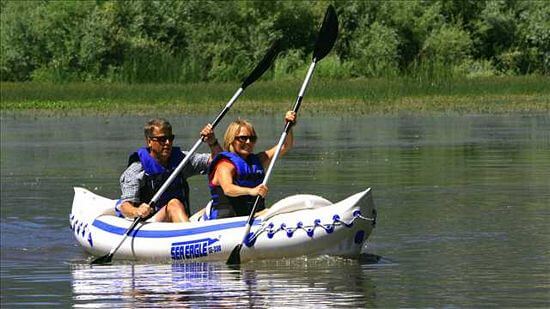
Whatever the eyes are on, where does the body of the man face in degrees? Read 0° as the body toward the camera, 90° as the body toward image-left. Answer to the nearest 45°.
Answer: approximately 315°

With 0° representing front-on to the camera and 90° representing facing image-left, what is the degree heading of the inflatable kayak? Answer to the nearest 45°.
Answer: approximately 270°

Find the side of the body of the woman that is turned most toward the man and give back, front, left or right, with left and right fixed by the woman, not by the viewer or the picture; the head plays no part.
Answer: back

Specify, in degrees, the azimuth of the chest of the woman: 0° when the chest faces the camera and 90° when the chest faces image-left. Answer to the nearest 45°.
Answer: approximately 315°

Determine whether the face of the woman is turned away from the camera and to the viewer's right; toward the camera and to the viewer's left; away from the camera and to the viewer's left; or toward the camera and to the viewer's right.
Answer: toward the camera and to the viewer's right
